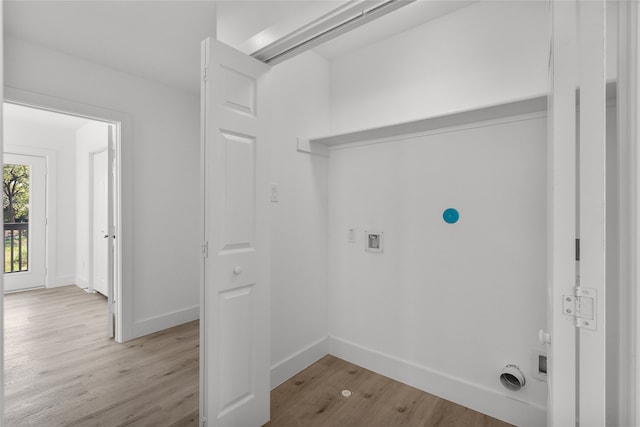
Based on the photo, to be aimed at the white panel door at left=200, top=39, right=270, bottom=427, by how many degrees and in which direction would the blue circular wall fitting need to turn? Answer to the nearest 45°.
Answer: approximately 45° to its right

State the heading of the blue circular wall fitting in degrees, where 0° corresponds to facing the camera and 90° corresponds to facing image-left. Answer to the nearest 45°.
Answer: approximately 0°

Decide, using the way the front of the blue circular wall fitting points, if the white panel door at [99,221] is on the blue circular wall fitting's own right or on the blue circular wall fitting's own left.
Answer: on the blue circular wall fitting's own right

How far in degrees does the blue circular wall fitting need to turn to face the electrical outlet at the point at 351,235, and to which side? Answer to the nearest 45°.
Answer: approximately 90° to its right

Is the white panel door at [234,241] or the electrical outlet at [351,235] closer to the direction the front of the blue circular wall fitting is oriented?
the white panel door
